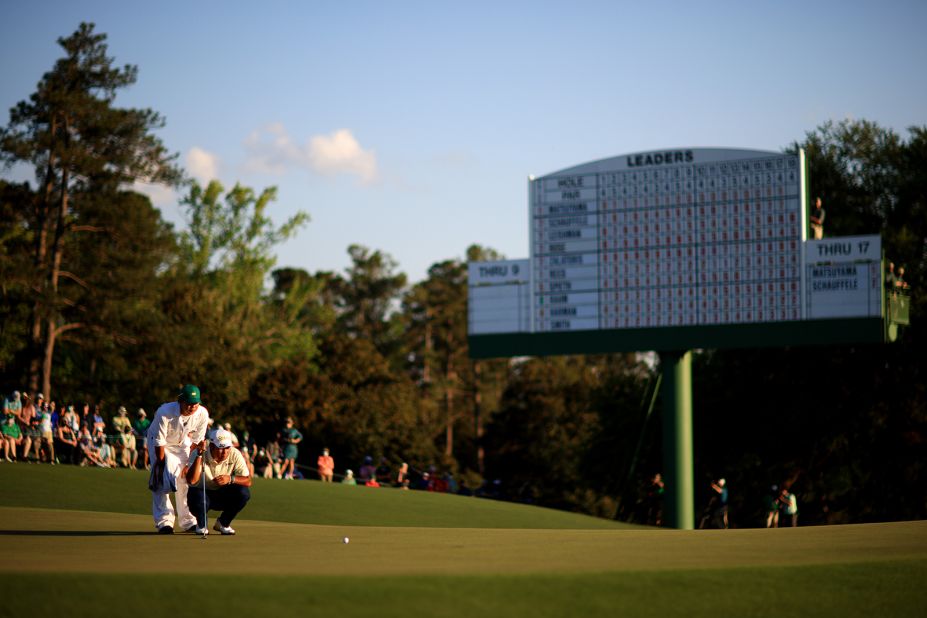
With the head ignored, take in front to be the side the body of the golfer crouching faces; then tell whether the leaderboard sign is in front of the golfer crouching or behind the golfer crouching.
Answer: behind

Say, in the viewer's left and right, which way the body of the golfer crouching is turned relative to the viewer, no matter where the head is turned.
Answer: facing the viewer

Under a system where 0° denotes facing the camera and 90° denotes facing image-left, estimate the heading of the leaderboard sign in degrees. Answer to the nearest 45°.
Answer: approximately 0°

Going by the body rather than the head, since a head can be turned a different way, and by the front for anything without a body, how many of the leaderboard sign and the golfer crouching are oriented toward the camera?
2

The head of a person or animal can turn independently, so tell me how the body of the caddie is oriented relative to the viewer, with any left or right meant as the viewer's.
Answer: facing the viewer and to the right of the viewer

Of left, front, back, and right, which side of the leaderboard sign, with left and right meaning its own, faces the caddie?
front

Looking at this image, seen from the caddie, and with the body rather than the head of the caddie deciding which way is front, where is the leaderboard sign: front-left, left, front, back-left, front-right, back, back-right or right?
left

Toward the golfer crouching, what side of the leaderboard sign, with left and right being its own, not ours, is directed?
front
